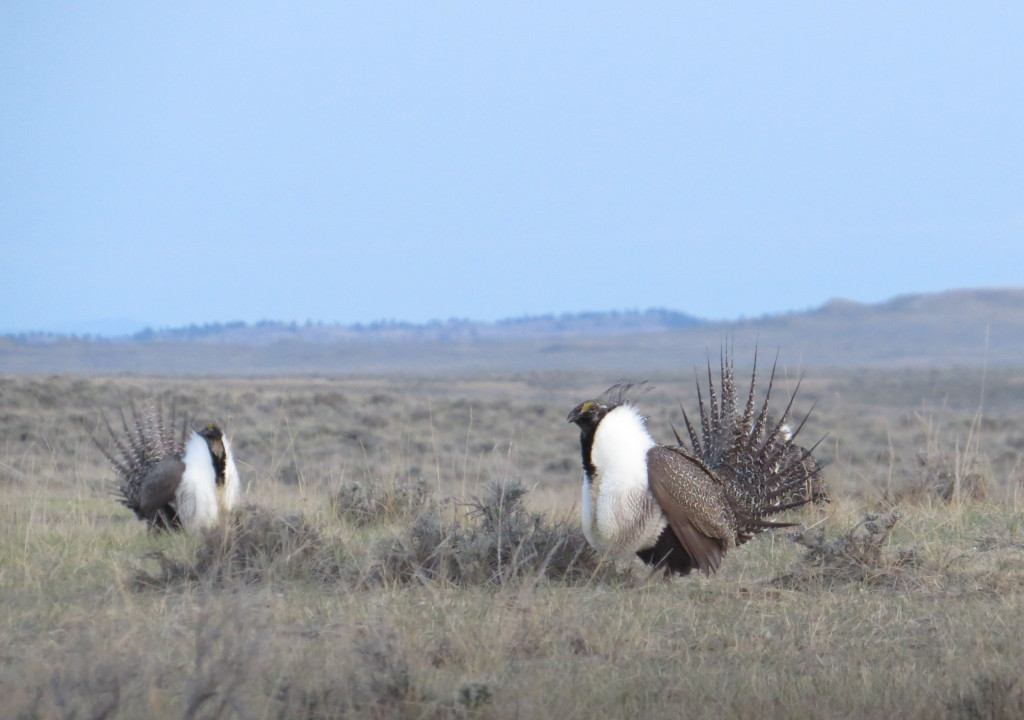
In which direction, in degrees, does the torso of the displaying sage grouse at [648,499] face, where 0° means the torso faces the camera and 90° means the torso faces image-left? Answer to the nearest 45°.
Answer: approximately 90°

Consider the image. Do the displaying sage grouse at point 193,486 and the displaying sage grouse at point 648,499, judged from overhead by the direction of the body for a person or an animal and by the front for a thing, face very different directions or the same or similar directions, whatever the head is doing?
very different directions

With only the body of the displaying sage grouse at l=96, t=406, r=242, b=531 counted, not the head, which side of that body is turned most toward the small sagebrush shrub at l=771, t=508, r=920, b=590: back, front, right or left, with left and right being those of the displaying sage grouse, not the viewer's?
front

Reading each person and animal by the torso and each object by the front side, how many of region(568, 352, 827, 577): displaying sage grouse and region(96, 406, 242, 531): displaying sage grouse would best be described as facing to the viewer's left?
1

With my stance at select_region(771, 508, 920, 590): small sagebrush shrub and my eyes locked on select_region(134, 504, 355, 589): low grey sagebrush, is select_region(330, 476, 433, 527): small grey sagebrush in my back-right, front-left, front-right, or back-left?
front-right

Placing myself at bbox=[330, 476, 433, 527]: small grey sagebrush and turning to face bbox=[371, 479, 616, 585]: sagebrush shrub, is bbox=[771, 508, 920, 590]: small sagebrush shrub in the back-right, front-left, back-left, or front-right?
front-left

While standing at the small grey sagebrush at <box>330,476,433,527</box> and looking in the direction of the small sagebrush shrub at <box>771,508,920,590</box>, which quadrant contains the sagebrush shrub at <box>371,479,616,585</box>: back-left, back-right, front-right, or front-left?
front-right

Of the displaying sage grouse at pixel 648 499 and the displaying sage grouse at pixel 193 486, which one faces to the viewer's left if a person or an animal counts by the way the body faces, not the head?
the displaying sage grouse at pixel 648 499

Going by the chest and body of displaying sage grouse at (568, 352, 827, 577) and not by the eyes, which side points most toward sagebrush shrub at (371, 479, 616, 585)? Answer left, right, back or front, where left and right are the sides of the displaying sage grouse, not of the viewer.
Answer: front

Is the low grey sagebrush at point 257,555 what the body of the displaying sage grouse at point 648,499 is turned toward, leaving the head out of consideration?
yes

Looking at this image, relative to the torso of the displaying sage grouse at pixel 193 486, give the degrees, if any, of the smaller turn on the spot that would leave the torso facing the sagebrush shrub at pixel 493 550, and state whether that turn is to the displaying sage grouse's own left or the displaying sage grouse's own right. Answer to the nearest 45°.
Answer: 0° — it already faces it

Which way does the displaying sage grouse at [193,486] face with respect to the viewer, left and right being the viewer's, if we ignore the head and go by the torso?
facing the viewer and to the right of the viewer
